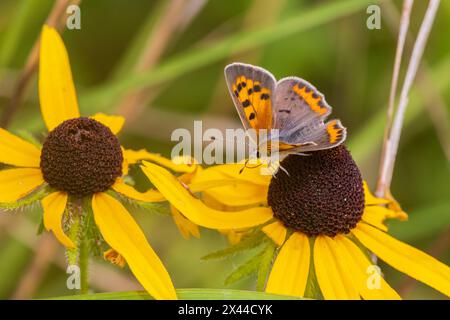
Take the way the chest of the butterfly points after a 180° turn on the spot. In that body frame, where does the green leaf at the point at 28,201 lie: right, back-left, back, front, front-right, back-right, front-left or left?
back

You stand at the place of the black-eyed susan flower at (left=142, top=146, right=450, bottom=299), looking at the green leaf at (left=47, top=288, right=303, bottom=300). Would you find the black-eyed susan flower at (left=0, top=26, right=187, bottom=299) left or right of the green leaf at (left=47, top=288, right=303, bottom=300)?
right

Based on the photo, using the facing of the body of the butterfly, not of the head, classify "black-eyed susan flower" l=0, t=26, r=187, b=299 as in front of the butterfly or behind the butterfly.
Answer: in front

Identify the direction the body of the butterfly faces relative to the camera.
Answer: to the viewer's left
